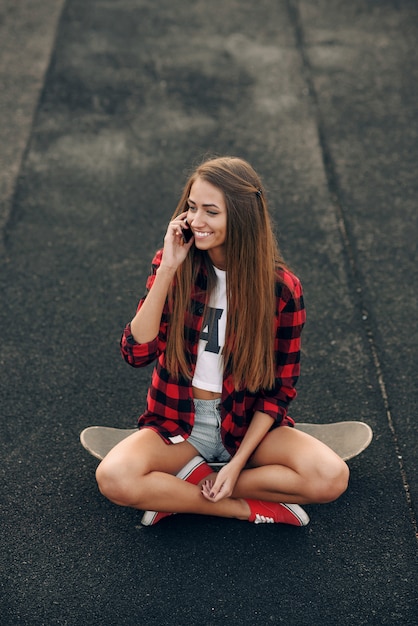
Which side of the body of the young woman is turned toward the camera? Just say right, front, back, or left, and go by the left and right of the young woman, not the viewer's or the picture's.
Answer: front
